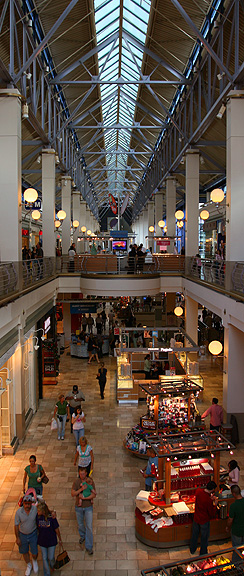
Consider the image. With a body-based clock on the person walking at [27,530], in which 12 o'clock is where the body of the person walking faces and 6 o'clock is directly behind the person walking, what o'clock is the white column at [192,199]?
The white column is roughly at 7 o'clock from the person walking.

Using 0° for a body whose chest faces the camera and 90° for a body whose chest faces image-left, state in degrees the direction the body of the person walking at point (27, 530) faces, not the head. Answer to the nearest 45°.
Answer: approximately 0°

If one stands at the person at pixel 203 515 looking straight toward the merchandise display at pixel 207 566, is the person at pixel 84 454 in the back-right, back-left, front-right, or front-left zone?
back-right

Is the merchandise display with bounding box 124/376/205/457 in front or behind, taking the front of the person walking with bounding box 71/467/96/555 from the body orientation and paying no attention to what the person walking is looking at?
behind

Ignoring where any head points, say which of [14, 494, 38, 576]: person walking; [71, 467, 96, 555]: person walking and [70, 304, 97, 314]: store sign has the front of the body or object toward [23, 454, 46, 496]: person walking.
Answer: the store sign

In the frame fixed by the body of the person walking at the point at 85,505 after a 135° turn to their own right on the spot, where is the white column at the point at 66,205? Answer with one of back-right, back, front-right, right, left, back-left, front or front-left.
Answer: front-right

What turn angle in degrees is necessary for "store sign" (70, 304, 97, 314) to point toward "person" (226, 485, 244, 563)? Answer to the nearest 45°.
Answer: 0° — it already faces them

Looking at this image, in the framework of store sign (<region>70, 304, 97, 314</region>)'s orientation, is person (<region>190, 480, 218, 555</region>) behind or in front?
in front

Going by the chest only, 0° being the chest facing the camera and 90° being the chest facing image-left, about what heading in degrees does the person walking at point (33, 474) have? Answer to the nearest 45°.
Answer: approximately 0°

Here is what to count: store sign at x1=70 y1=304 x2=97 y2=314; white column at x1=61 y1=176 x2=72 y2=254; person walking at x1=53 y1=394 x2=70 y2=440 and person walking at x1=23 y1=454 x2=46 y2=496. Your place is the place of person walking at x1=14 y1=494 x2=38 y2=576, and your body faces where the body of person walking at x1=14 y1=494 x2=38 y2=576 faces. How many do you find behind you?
4

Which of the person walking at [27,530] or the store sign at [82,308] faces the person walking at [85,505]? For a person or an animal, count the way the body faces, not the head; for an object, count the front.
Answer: the store sign
